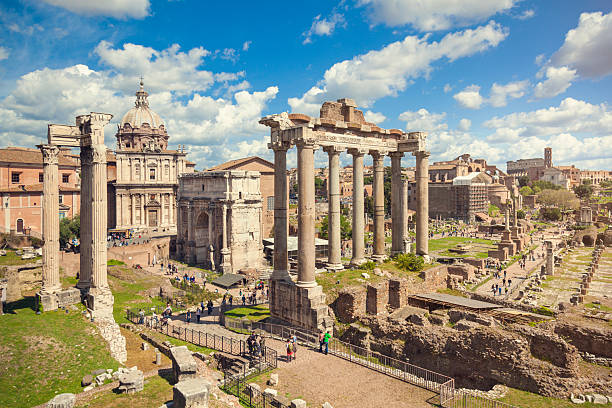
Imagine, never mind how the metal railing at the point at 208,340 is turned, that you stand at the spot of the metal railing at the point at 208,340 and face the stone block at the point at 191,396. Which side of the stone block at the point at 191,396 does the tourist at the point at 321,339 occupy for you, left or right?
left

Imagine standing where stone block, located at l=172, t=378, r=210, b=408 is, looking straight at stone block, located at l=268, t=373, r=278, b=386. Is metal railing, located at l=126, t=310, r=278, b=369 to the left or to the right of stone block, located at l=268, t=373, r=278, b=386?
left

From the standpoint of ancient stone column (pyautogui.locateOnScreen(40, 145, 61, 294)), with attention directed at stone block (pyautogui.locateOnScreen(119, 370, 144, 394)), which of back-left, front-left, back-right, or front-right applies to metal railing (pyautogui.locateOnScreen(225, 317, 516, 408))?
front-left

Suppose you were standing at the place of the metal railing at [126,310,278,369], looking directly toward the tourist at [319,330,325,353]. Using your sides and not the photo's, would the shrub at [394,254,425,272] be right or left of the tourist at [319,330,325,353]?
left

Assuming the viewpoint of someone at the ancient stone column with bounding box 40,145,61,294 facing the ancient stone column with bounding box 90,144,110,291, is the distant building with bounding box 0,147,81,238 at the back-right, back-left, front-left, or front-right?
back-left
